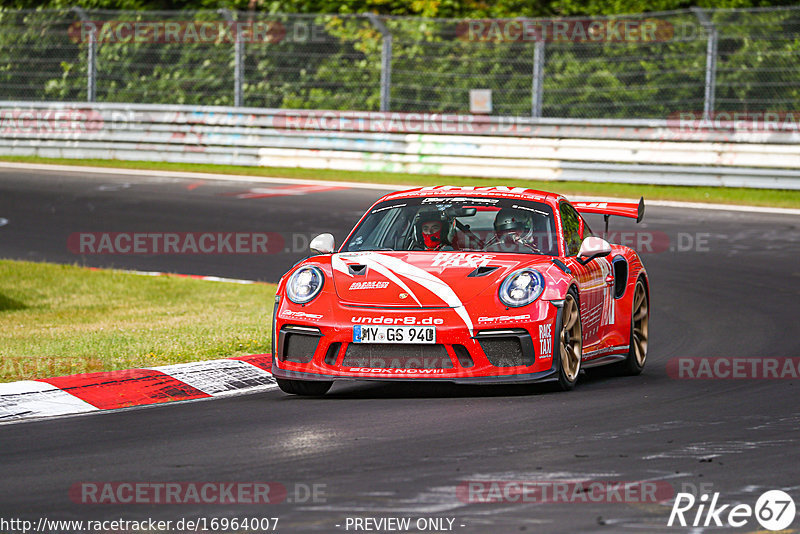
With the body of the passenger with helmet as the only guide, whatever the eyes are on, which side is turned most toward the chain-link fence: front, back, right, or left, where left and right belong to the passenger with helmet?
back

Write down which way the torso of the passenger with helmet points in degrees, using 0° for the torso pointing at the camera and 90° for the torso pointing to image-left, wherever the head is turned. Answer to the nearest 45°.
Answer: approximately 0°

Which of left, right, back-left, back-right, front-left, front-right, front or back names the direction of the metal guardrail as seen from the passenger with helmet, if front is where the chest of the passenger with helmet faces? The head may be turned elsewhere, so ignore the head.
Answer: back

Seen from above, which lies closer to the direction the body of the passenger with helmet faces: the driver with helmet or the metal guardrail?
the driver with helmet

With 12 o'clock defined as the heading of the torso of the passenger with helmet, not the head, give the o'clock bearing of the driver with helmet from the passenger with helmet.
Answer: The driver with helmet is roughly at 9 o'clock from the passenger with helmet.

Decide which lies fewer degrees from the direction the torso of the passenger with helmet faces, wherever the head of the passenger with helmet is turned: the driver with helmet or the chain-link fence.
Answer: the driver with helmet
